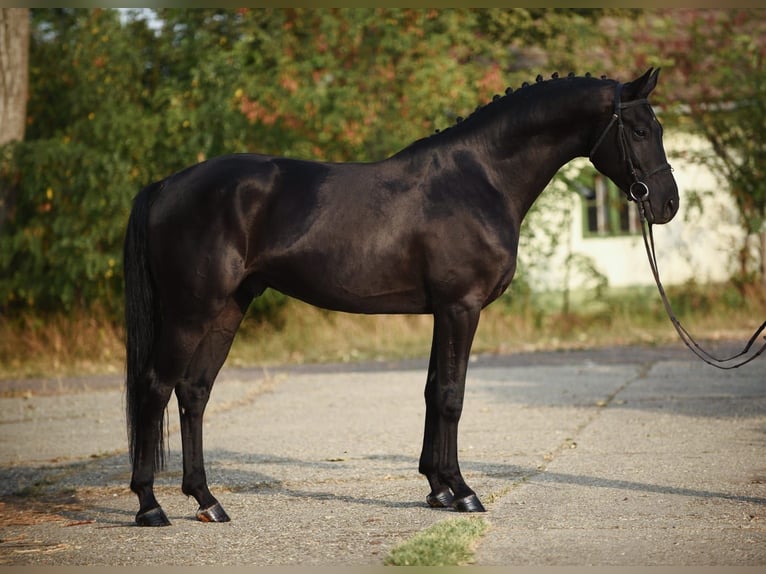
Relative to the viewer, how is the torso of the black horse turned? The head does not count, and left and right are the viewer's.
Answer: facing to the right of the viewer

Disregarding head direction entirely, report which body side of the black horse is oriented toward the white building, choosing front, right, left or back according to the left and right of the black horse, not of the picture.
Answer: left
